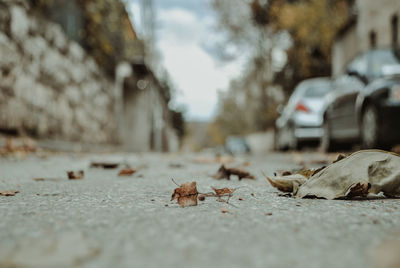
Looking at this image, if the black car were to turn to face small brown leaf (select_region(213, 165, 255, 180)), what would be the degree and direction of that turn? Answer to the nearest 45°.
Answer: approximately 135° to its left

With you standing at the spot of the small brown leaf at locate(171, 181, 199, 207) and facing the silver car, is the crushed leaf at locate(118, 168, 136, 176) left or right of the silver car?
left

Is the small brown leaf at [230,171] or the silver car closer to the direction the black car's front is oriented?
the silver car

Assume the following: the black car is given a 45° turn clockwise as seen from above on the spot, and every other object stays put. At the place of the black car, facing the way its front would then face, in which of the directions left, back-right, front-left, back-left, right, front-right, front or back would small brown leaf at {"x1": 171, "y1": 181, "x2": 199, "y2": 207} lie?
back

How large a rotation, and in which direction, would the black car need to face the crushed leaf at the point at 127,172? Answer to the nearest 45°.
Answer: approximately 90° to its left

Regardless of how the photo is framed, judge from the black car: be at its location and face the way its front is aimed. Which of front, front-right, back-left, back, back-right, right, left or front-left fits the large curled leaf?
back-left

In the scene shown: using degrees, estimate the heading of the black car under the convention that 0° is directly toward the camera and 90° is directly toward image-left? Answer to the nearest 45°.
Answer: approximately 135°

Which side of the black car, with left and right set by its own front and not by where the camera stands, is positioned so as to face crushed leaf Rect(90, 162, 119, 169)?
left

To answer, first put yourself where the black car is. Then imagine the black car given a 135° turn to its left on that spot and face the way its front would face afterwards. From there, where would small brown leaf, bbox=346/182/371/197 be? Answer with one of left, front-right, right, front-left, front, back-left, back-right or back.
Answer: front

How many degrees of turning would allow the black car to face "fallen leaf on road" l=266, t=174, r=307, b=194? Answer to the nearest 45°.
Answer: approximately 135° to its left
